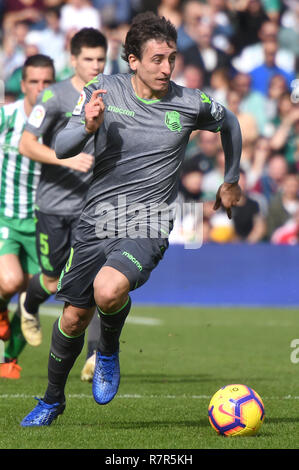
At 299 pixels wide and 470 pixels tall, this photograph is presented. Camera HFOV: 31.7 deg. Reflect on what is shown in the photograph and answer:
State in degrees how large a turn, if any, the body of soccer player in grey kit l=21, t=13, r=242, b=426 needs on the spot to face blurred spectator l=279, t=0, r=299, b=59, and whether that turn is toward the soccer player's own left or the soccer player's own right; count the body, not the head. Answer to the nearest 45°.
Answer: approximately 135° to the soccer player's own left

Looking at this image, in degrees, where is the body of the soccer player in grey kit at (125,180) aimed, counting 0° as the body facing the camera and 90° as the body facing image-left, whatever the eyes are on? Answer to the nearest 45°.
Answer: approximately 315°

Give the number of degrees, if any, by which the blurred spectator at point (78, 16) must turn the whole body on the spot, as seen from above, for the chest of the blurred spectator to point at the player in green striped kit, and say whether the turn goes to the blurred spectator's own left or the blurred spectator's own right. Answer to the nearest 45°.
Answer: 0° — they already face them

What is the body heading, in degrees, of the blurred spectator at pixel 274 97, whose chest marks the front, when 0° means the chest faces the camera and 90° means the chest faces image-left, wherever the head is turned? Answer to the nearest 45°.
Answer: approximately 0°

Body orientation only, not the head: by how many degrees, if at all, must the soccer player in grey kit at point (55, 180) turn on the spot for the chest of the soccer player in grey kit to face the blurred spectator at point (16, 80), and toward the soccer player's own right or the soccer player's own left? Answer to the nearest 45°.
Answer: approximately 135° to the soccer player's own left

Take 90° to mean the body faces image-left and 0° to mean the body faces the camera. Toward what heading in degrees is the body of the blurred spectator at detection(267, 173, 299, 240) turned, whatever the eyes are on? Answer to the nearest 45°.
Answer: approximately 0°

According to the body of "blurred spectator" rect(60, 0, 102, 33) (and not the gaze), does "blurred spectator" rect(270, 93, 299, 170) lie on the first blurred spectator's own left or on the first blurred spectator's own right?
on the first blurred spectator's own left

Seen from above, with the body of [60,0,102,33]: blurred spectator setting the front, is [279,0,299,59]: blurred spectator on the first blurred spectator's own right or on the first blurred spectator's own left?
on the first blurred spectator's own left

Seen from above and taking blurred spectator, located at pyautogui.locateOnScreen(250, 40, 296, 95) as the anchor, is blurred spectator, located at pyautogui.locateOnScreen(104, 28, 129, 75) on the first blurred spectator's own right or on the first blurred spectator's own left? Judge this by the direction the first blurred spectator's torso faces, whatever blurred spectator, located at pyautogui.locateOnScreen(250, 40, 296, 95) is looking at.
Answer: on the first blurred spectator's own right

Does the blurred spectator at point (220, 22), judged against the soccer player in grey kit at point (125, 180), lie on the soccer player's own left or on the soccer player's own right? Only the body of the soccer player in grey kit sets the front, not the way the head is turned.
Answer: on the soccer player's own left
